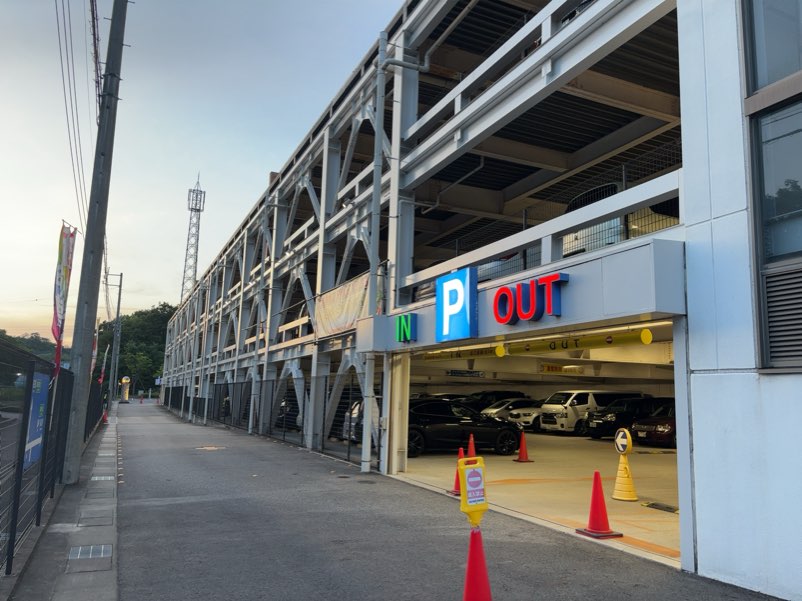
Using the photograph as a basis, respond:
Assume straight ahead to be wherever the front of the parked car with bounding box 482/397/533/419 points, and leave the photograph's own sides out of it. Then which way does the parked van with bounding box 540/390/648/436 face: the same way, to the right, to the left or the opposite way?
the same way

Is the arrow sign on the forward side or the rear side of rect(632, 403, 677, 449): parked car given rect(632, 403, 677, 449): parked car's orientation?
on the forward side

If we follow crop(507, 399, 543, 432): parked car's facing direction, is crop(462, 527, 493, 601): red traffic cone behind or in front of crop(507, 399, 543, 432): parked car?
in front

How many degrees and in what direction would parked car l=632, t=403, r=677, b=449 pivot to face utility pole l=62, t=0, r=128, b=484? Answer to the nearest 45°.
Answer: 0° — it already faces it

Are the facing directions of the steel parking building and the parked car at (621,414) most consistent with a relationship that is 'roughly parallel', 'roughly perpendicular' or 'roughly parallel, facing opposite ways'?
roughly parallel

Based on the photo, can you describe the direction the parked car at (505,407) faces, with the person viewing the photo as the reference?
facing the viewer and to the left of the viewer

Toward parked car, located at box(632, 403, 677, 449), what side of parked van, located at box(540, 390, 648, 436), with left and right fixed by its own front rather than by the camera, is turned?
left

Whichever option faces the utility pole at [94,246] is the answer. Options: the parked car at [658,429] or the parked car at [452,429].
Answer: the parked car at [658,429]

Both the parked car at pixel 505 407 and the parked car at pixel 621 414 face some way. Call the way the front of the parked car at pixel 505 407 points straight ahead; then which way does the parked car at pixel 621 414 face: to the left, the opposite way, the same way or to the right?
the same way

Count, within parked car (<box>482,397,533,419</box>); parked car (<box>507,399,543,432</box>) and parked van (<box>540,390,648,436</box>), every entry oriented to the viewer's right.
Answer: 0

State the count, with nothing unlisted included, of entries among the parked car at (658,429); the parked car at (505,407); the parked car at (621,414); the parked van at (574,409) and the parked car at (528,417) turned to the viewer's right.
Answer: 0

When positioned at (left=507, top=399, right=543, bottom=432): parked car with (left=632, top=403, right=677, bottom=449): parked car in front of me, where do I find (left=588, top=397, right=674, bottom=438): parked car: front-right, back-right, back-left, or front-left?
front-left

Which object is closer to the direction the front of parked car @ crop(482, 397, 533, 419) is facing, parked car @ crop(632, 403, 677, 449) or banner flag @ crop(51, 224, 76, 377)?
the banner flag

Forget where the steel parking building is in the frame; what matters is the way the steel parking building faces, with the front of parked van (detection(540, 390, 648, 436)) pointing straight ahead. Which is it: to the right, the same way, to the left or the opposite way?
the same way

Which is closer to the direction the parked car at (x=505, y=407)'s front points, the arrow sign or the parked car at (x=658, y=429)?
the arrow sign
